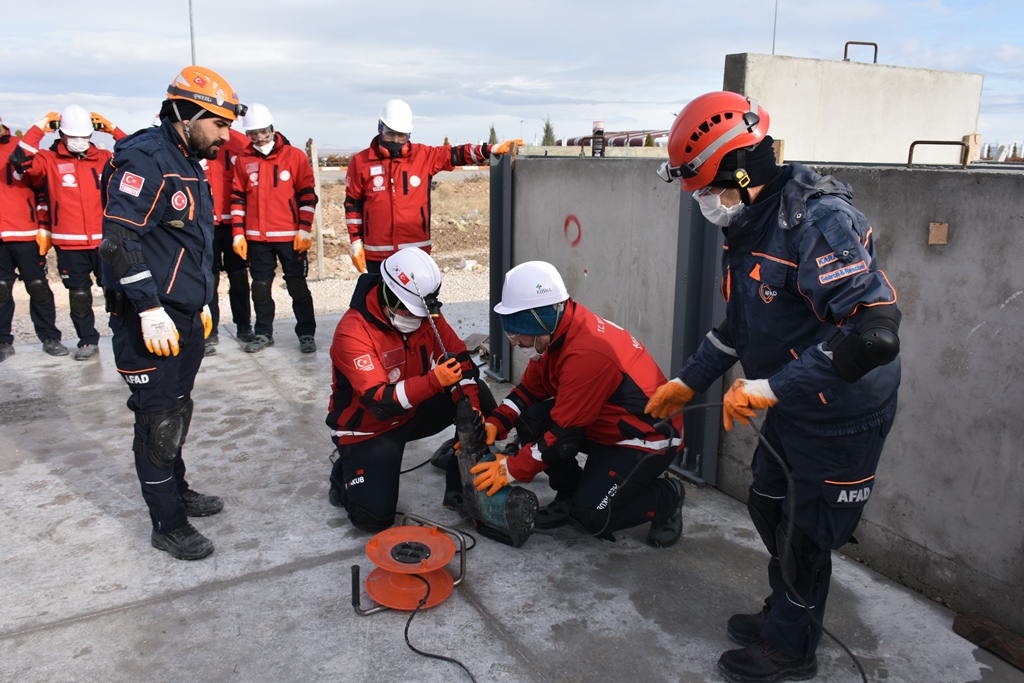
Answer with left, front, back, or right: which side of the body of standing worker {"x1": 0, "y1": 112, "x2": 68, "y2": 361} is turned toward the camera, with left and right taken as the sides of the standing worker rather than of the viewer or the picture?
front

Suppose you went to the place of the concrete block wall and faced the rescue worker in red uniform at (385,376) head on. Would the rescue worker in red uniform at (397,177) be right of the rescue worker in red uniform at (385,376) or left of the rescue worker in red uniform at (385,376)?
right

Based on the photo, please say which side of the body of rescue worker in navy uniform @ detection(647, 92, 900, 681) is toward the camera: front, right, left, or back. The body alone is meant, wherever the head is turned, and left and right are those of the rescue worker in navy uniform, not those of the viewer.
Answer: left

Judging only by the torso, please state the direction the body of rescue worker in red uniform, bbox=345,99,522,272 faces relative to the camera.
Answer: toward the camera

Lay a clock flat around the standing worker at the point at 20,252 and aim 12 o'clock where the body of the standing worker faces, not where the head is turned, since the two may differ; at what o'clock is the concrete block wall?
The concrete block wall is roughly at 10 o'clock from the standing worker.

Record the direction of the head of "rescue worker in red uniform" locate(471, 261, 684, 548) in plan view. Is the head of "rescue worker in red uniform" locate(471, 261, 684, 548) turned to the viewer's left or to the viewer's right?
to the viewer's left

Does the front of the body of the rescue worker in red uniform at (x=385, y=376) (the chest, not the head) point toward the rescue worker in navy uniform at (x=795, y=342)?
yes

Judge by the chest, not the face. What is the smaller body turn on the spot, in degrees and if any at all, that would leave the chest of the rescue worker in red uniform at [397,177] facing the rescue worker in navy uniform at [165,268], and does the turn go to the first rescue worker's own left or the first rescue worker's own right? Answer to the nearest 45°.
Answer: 0° — they already face them

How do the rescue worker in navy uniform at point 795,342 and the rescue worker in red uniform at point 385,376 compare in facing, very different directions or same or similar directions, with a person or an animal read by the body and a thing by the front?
very different directions

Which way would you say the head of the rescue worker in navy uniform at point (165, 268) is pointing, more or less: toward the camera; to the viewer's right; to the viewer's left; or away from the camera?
to the viewer's right

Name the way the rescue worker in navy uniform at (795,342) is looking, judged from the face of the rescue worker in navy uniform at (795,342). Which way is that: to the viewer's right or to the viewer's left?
to the viewer's left

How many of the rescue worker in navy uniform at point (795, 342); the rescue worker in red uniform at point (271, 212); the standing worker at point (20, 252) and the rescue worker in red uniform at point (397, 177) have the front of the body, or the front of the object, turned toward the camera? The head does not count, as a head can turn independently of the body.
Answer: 3

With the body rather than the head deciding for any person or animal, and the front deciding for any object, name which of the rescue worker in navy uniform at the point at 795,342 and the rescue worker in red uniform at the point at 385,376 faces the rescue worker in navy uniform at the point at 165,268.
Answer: the rescue worker in navy uniform at the point at 795,342

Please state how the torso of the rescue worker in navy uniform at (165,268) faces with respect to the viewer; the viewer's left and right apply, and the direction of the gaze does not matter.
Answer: facing the viewer and to the right of the viewer

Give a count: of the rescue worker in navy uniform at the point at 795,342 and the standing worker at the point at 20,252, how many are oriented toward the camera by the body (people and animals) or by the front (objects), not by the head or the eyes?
1
